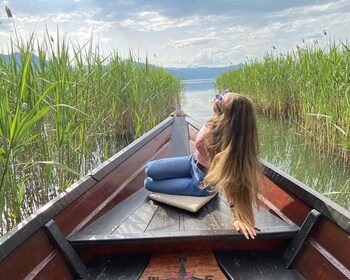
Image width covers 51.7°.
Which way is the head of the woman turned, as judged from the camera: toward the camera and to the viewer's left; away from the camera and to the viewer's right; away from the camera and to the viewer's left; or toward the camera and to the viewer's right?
away from the camera and to the viewer's left

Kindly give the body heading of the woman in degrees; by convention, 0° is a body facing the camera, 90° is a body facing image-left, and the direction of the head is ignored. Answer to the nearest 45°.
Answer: approximately 90°

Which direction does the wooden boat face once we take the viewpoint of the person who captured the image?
facing away from the viewer
